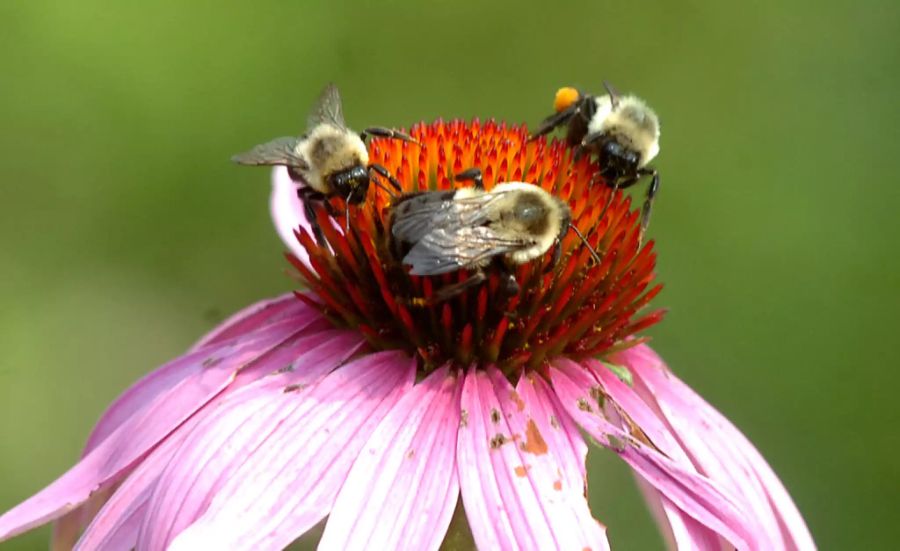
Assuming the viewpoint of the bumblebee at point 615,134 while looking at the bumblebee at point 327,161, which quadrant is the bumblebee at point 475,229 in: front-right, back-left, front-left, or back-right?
front-left

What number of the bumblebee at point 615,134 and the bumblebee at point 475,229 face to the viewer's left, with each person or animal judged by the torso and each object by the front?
0

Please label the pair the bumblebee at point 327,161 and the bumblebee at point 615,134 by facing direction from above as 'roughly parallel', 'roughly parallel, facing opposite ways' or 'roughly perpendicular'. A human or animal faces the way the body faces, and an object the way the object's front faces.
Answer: roughly parallel

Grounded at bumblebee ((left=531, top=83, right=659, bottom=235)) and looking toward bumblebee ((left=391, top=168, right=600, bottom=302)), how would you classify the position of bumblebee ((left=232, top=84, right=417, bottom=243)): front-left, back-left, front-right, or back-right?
front-right

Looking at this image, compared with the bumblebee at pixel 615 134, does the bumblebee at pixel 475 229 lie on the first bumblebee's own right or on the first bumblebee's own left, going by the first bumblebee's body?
on the first bumblebee's own right

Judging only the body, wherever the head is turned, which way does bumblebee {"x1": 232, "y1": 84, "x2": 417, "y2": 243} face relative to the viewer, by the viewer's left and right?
facing the viewer and to the right of the viewer

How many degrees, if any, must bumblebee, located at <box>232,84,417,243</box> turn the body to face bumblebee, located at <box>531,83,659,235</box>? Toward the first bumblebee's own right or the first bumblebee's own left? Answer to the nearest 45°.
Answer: approximately 45° to the first bumblebee's own left

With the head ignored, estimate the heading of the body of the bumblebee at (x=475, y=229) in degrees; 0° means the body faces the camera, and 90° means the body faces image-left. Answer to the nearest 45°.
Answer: approximately 270°

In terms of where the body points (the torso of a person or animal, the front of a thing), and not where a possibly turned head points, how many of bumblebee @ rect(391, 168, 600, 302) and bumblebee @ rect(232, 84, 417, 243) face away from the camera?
0

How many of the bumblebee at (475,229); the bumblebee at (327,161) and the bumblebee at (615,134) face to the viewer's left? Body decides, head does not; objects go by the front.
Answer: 0

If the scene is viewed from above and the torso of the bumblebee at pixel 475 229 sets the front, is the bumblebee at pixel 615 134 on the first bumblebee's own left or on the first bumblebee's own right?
on the first bumblebee's own left
